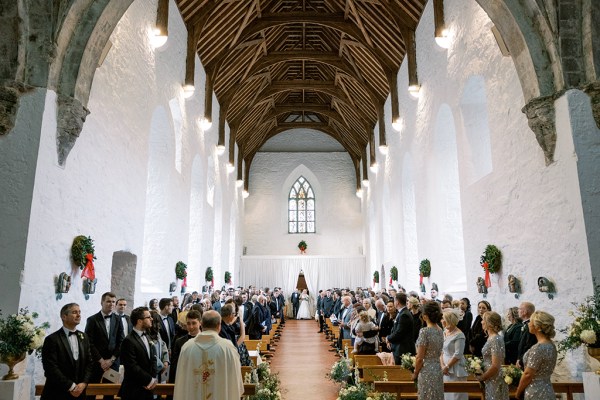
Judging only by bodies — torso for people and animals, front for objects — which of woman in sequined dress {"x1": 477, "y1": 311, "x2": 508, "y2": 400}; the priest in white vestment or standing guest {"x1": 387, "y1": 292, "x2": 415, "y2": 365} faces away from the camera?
the priest in white vestment

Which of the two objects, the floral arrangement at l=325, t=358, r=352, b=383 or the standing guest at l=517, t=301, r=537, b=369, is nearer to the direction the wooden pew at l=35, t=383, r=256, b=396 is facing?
the standing guest

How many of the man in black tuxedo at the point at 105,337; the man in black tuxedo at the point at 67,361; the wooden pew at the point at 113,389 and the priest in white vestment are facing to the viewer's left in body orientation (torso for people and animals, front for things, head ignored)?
0

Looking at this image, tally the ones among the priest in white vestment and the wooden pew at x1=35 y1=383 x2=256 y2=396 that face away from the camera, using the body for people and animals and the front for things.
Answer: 1

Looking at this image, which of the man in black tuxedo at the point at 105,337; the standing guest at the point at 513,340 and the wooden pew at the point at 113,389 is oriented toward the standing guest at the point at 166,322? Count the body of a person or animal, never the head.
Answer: the standing guest at the point at 513,340

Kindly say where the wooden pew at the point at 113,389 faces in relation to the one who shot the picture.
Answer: facing the viewer

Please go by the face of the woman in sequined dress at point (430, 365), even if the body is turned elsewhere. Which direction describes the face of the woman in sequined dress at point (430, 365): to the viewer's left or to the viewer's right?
to the viewer's left

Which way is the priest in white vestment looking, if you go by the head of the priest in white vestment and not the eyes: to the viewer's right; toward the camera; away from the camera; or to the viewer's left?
away from the camera

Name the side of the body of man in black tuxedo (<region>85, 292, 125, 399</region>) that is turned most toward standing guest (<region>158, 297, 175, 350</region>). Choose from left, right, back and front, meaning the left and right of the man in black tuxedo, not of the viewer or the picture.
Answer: left

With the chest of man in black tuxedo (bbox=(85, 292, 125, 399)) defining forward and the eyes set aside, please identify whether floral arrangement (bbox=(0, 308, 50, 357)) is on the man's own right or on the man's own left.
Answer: on the man's own right

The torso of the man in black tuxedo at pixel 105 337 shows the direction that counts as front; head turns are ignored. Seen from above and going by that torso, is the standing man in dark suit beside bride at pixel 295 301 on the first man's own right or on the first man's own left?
on the first man's own left

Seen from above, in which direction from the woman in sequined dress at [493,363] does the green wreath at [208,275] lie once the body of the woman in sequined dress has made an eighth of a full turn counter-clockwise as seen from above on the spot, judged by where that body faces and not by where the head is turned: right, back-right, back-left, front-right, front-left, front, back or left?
right

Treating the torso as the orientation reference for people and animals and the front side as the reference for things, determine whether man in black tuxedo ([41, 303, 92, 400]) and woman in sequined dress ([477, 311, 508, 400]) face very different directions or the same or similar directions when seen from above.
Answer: very different directions

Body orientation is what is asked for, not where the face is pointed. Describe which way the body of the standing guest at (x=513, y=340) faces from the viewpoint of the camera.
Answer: to the viewer's left

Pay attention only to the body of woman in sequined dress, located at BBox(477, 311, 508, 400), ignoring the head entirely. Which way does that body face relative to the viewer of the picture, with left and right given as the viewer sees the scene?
facing to the left of the viewer

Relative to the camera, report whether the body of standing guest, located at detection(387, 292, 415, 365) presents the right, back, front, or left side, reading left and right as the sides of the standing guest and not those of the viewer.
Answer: left
